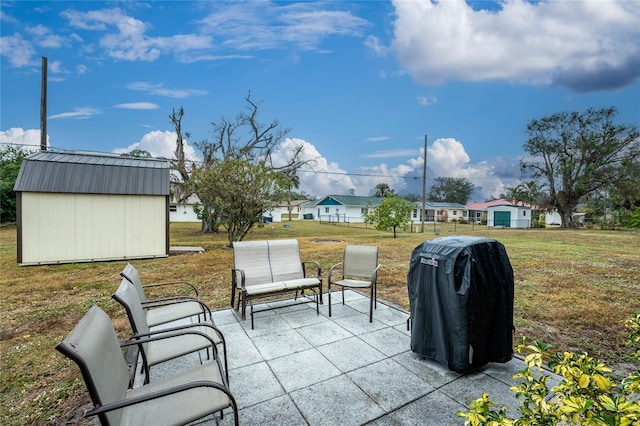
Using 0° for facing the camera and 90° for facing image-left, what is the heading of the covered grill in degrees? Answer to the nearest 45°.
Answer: approximately 45°

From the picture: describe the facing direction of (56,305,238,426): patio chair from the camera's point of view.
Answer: facing to the right of the viewer

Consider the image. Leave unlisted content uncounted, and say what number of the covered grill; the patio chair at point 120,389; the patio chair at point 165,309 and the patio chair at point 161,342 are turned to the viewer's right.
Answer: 3

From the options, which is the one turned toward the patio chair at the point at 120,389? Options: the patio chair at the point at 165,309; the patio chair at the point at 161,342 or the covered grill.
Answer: the covered grill

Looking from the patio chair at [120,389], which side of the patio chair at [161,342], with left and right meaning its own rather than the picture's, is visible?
right

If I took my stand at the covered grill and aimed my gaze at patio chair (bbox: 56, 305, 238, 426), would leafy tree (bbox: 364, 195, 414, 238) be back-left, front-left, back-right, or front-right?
back-right

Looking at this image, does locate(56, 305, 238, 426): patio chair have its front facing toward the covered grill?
yes

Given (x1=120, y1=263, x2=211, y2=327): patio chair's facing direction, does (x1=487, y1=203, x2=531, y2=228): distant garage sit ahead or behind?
ahead

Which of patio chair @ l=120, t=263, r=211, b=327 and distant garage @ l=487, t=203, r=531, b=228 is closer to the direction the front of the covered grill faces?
the patio chair

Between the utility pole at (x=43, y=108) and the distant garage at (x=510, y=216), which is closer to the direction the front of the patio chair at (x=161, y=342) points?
the distant garage

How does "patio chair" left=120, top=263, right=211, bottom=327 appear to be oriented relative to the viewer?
to the viewer's right
